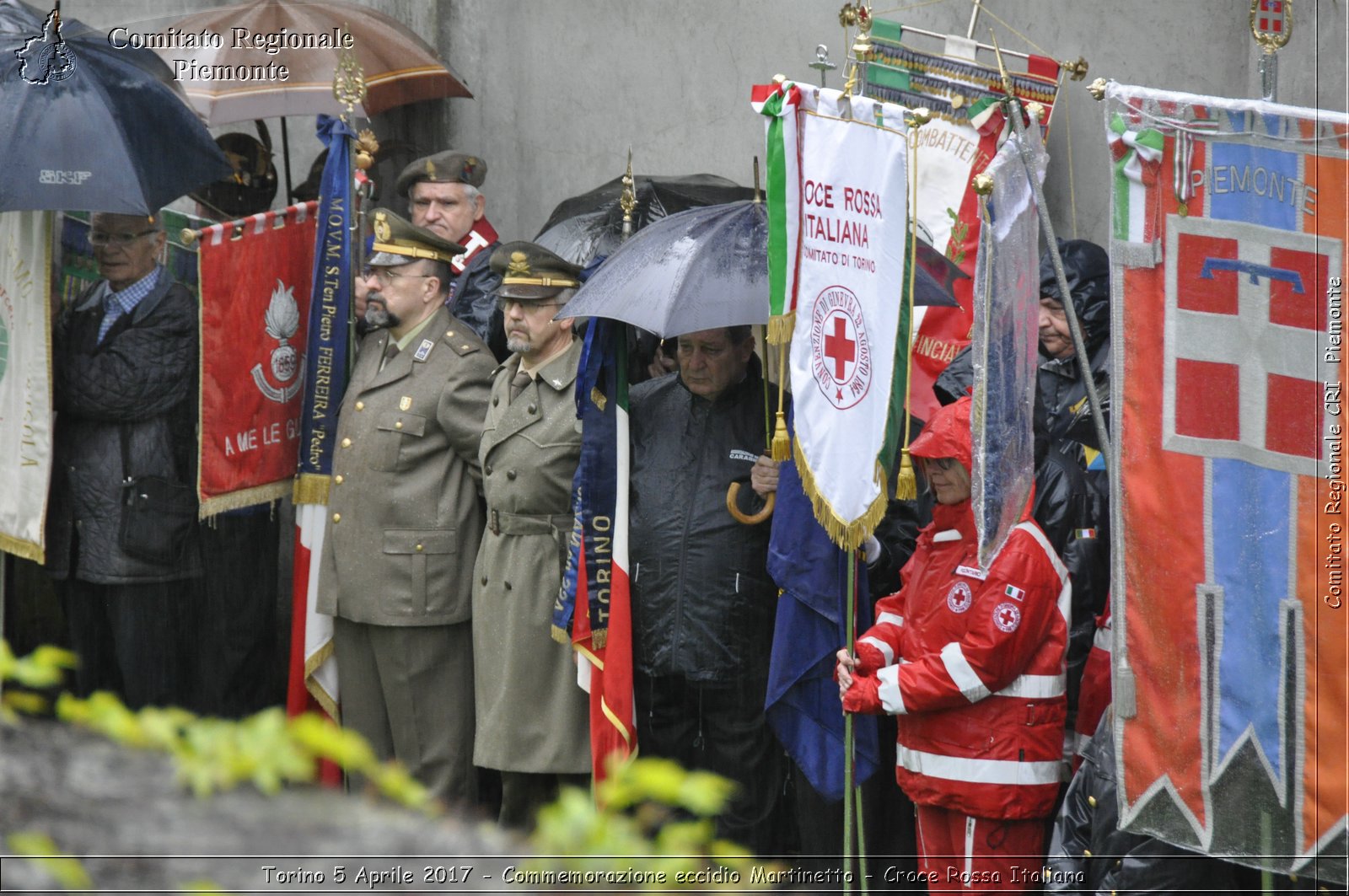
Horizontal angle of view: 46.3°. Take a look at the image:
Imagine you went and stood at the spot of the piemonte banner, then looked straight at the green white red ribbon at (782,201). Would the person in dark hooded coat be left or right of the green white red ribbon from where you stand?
right

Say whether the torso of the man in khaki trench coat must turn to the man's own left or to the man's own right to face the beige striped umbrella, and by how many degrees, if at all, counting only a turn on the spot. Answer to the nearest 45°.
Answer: approximately 90° to the man's own right

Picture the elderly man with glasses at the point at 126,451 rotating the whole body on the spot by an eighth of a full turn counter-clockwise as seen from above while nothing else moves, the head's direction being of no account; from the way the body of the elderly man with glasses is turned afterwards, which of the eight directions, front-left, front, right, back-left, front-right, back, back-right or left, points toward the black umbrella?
left

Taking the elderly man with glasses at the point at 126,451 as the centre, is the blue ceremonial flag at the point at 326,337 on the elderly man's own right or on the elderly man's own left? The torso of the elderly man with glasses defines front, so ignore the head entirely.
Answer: on the elderly man's own left

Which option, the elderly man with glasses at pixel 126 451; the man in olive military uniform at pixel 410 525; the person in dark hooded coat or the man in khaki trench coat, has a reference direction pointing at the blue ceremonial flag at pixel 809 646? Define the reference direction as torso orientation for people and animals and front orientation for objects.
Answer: the person in dark hooded coat

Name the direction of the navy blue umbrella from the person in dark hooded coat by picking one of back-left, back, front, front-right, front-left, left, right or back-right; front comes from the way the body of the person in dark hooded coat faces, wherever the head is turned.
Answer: front-right

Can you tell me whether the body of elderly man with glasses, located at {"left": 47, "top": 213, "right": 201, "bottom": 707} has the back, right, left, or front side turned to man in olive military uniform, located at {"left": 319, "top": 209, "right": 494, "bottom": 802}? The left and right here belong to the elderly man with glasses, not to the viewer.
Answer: left

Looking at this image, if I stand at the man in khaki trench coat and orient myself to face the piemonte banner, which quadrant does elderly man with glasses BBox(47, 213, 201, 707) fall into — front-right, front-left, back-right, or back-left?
back-right

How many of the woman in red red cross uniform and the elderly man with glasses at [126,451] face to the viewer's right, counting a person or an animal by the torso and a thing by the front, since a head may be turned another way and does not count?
0

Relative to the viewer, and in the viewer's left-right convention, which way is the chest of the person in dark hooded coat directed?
facing the viewer and to the left of the viewer

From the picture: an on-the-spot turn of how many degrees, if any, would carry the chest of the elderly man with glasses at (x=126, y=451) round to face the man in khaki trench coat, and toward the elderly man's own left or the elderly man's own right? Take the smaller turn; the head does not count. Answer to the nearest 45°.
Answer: approximately 90° to the elderly man's own left

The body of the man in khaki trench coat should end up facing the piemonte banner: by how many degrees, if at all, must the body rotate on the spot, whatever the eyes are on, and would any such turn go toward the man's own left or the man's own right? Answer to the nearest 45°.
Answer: approximately 90° to the man's own left

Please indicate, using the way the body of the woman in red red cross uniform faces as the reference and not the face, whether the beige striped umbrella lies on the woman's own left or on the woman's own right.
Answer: on the woman's own right
